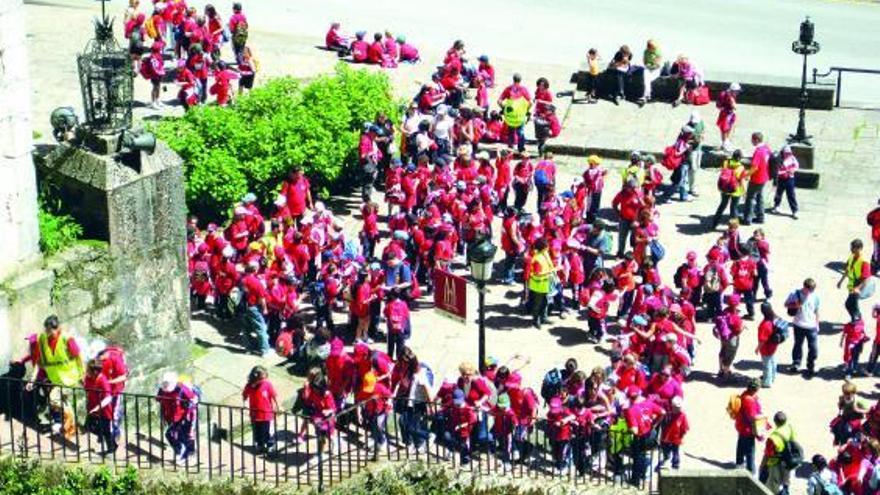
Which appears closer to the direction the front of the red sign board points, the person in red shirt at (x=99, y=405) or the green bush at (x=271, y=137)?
the person in red shirt

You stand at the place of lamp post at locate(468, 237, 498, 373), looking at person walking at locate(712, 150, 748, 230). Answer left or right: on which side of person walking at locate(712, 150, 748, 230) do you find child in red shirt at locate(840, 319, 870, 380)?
right

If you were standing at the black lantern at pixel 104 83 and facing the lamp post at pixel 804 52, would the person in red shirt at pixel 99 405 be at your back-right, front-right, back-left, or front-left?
back-right

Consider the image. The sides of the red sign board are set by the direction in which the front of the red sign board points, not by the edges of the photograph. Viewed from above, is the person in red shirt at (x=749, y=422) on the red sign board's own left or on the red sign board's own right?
on the red sign board's own left

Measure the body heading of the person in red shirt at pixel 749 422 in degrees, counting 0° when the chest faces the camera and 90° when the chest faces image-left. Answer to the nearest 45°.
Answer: approximately 270°

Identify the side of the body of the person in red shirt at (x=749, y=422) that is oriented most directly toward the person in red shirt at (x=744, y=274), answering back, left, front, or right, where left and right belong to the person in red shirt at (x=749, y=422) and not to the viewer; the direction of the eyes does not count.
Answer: left

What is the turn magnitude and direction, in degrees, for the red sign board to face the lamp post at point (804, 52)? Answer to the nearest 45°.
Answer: approximately 180°

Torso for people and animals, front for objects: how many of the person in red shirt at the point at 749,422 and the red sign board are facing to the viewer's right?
1

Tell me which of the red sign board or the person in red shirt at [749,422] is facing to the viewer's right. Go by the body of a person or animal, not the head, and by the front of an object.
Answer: the person in red shirt

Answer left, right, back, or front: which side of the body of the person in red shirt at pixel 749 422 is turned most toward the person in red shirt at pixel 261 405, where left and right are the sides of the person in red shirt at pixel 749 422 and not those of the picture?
back
